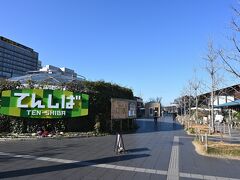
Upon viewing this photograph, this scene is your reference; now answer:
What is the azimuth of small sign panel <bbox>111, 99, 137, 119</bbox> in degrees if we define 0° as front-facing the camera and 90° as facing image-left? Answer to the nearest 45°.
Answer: approximately 0°

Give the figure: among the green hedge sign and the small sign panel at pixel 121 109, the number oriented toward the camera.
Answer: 2

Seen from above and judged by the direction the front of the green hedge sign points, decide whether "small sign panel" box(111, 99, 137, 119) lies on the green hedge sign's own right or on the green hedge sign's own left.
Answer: on the green hedge sign's own left

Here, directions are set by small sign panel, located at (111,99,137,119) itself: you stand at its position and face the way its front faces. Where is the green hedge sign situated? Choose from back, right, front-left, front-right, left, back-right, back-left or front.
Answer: front-right
